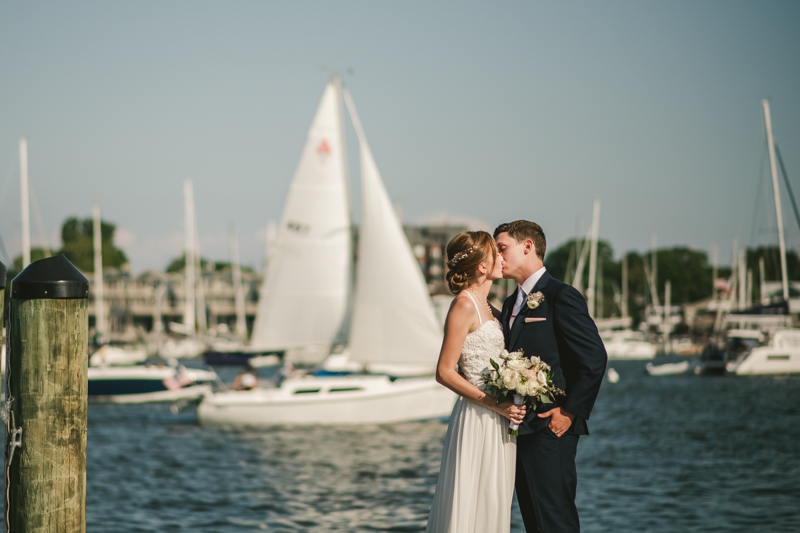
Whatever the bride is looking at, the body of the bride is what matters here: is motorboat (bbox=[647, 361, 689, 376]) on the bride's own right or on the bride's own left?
on the bride's own left

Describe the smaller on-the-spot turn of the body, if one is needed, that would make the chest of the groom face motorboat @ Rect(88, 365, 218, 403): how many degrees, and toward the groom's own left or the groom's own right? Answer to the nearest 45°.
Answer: approximately 90° to the groom's own right

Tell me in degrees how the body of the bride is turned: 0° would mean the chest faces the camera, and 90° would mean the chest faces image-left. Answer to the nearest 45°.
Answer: approximately 270°

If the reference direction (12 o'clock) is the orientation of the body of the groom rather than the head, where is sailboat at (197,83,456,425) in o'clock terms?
The sailboat is roughly at 4 o'clock from the groom.

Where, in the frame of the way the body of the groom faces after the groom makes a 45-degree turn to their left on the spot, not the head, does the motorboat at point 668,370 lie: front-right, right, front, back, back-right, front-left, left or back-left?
back

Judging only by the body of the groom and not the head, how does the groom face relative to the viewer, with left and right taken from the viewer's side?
facing the viewer and to the left of the viewer

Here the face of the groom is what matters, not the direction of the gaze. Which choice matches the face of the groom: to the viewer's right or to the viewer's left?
to the viewer's left

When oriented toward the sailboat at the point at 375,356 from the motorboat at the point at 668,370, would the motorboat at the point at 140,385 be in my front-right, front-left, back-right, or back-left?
front-right

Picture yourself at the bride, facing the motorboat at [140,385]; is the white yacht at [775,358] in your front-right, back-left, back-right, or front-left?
front-right

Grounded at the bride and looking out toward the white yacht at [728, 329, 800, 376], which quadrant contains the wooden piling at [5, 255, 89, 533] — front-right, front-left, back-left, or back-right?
back-left

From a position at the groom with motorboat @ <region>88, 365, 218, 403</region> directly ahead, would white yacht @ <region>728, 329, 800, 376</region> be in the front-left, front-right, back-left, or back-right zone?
front-right

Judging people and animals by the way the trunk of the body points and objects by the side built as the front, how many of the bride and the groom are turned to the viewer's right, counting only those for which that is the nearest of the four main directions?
1
